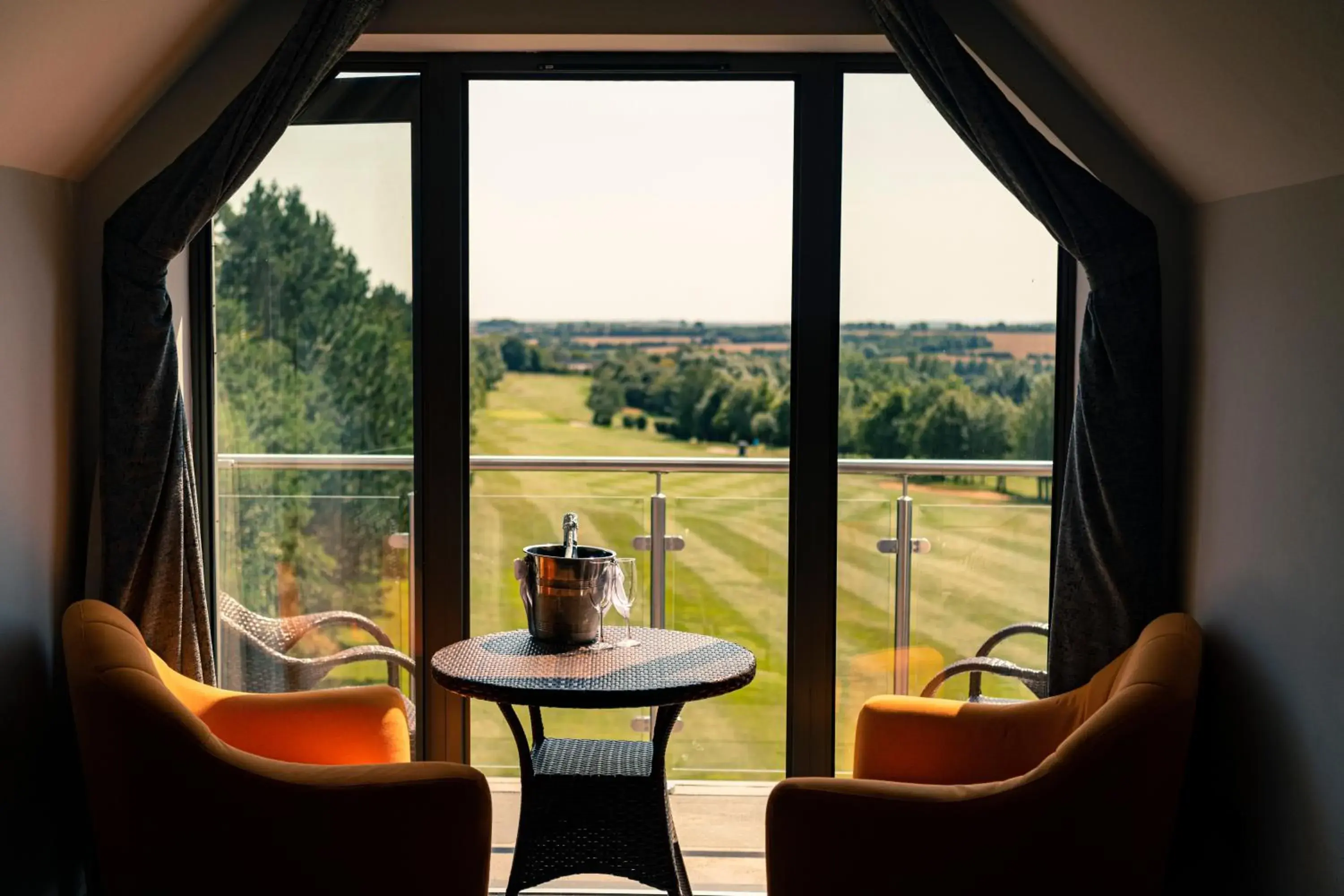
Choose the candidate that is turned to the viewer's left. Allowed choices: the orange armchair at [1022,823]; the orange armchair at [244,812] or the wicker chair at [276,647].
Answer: the orange armchair at [1022,823]

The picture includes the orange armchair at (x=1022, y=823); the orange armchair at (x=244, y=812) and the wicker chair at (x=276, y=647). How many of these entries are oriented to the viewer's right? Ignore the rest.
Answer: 2

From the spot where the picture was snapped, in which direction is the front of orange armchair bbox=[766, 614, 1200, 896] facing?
facing to the left of the viewer

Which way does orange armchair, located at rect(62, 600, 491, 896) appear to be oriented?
to the viewer's right

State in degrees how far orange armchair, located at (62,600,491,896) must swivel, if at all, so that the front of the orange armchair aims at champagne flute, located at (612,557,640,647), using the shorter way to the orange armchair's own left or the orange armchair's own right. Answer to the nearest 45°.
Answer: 0° — it already faces it

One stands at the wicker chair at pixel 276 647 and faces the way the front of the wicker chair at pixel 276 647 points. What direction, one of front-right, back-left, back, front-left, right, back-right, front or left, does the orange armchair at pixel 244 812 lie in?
right

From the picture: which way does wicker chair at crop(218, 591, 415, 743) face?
to the viewer's right

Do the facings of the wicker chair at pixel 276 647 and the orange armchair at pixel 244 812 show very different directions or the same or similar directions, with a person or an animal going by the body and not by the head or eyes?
same or similar directions

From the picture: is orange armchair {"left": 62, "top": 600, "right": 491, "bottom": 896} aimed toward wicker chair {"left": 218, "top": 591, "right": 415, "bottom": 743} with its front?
no

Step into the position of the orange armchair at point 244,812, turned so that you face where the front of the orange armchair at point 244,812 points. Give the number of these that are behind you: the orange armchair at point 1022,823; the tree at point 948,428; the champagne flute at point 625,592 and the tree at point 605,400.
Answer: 0
